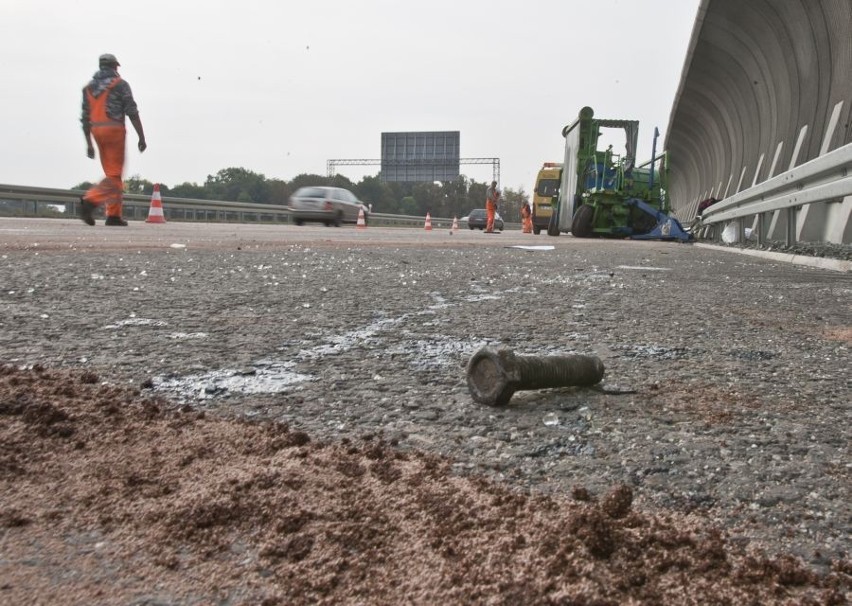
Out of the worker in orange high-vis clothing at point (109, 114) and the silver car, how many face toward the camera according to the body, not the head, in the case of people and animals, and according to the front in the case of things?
0
